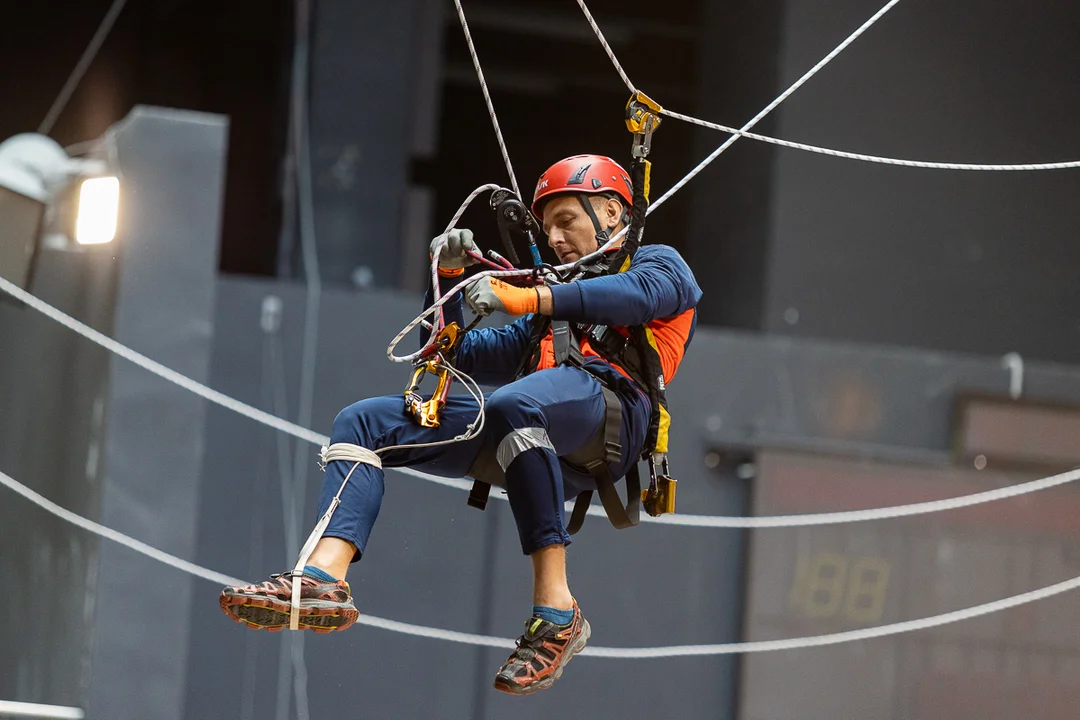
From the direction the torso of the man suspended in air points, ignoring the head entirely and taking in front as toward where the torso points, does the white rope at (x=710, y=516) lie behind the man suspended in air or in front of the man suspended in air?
behind

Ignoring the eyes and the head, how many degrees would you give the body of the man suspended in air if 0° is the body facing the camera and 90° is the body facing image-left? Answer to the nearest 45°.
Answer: approximately 45°

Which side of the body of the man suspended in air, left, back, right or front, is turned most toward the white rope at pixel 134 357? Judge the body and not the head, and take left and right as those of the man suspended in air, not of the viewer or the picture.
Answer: front
